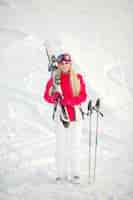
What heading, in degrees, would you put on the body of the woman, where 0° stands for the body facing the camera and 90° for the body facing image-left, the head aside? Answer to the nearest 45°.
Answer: approximately 0°
